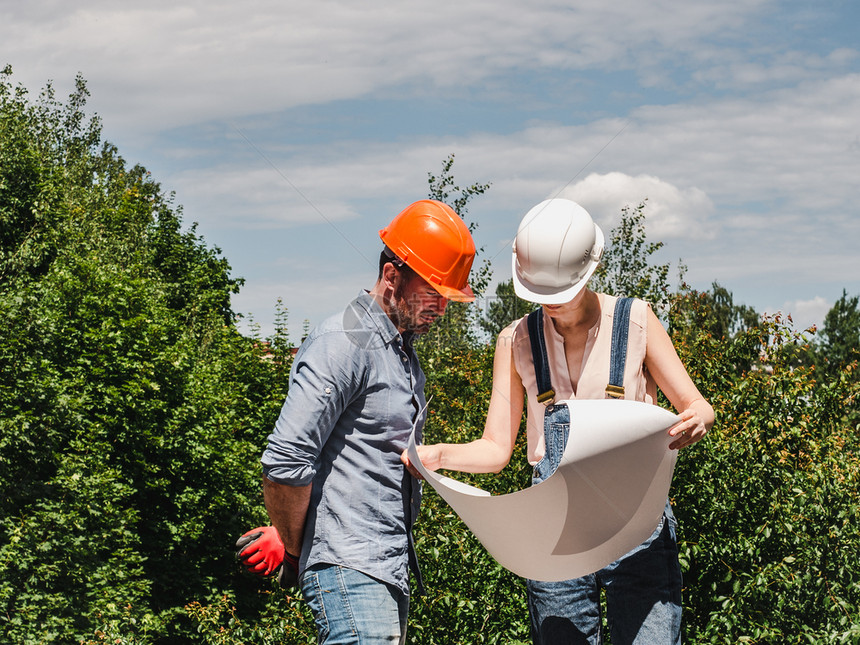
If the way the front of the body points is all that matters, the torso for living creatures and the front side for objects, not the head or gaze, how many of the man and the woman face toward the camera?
1

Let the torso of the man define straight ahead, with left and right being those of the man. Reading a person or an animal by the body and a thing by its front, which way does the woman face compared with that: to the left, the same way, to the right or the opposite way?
to the right

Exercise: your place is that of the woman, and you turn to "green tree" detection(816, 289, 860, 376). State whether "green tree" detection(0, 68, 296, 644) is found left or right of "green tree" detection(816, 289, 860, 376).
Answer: left

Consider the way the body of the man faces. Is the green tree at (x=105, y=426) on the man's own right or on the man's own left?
on the man's own left

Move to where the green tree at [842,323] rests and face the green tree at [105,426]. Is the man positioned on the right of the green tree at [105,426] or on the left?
left

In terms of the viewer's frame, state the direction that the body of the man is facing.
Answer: to the viewer's right

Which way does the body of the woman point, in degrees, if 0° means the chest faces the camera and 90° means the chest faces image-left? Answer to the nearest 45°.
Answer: approximately 0°

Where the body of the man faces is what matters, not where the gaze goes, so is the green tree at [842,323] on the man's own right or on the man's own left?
on the man's own left
